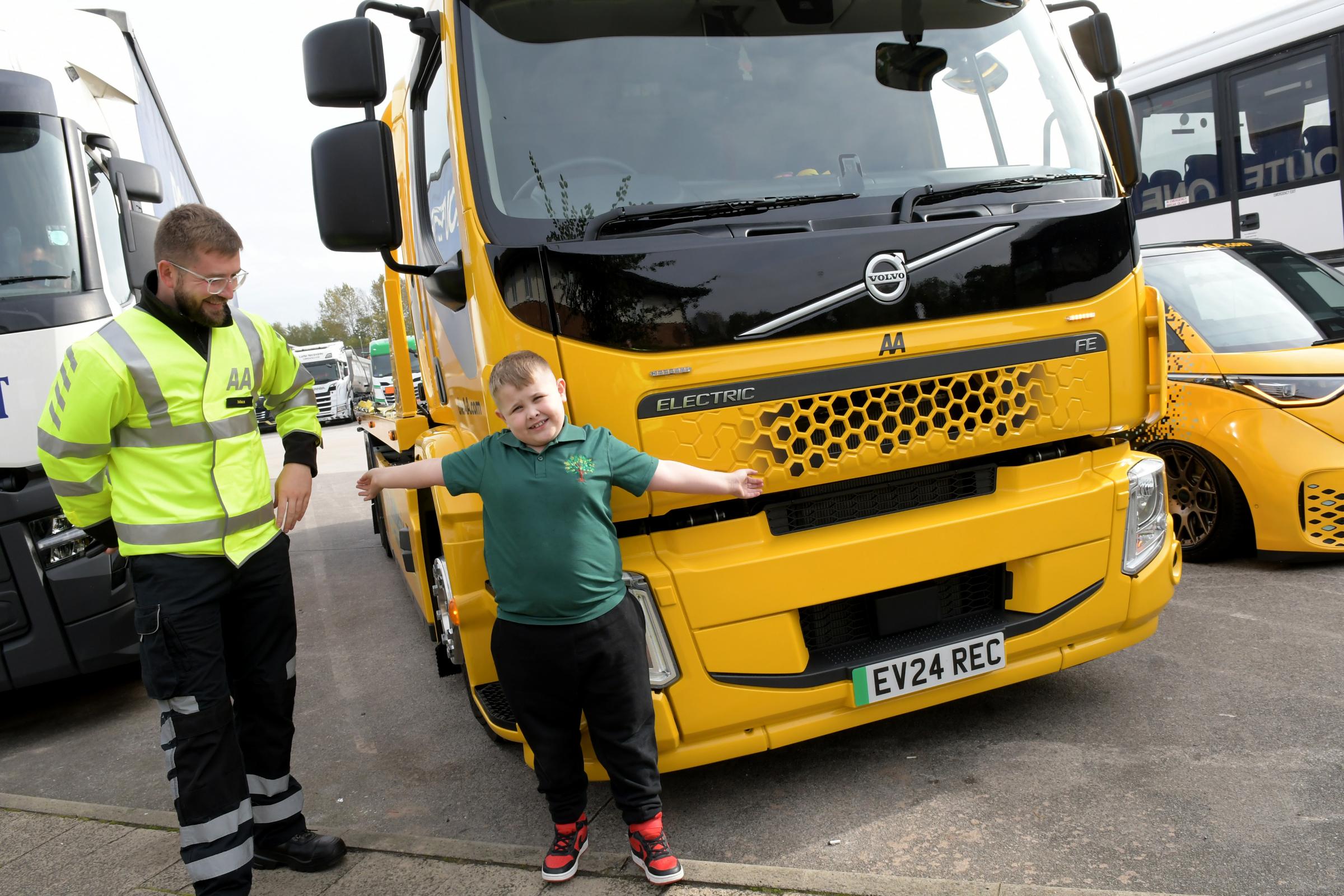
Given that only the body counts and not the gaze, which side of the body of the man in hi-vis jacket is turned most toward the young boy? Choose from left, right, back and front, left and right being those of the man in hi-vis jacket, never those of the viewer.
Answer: front

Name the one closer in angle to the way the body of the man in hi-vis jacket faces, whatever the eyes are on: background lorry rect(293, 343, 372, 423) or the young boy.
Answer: the young boy

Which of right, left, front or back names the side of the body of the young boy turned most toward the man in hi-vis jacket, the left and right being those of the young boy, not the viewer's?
right

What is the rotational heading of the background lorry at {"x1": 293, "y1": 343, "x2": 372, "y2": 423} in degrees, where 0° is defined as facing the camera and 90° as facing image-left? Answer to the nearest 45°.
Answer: approximately 45°

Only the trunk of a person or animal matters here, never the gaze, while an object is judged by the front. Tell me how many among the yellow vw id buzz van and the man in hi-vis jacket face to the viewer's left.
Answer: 0

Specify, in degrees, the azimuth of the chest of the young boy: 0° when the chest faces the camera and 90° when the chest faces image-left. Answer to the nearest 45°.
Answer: approximately 0°

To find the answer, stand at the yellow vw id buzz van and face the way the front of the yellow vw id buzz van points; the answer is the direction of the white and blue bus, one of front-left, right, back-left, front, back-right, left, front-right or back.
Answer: back-left

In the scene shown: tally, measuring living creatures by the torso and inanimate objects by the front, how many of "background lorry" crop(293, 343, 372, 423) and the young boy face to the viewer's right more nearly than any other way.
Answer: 0

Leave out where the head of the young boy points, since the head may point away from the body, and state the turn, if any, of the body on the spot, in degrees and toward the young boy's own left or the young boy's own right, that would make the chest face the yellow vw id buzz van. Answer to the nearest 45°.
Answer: approximately 135° to the young boy's own left
